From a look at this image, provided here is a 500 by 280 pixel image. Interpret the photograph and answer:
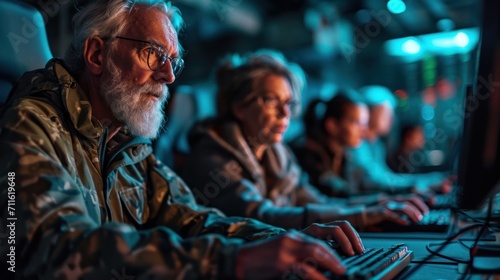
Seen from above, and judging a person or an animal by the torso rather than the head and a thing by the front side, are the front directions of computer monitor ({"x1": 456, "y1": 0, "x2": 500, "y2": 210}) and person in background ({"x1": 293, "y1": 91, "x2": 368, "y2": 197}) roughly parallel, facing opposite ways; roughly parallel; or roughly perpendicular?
roughly parallel, facing opposite ways

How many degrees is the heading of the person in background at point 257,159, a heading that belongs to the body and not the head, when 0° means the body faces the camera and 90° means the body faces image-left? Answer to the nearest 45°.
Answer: approximately 315°

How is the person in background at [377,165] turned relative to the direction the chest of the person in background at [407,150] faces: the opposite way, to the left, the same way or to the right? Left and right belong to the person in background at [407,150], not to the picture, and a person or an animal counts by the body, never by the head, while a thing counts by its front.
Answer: the same way

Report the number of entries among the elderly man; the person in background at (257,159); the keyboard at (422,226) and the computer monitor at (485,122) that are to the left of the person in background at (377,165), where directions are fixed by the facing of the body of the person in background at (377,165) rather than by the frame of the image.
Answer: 0

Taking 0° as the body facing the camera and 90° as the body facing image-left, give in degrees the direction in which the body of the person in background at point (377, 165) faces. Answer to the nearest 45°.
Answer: approximately 270°

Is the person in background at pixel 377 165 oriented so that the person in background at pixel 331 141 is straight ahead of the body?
no

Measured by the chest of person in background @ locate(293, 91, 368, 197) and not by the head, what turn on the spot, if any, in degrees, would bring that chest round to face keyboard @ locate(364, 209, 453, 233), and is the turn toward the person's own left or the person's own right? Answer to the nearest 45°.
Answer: approximately 45° to the person's own right

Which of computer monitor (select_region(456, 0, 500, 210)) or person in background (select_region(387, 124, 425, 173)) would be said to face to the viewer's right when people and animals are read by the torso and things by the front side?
the person in background

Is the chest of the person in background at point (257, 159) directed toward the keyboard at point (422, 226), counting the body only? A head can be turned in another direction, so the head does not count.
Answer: yes

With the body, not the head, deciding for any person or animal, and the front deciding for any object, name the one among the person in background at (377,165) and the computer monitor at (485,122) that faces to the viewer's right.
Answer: the person in background

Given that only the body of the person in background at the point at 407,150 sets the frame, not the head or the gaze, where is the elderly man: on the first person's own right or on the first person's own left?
on the first person's own right

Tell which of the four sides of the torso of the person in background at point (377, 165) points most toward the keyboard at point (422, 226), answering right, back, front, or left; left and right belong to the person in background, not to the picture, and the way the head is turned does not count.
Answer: right

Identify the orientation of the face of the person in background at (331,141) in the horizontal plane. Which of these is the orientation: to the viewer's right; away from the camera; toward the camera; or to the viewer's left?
to the viewer's right

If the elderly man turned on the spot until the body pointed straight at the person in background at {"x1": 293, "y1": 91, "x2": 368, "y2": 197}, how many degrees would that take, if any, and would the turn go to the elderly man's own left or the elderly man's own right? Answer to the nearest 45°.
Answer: approximately 90° to the elderly man's own left

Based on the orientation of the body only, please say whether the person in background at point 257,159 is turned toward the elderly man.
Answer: no
